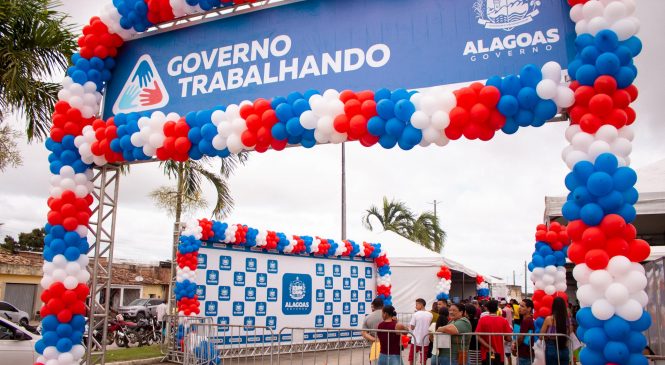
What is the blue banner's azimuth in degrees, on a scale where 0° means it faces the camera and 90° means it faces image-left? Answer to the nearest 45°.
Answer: approximately 0°

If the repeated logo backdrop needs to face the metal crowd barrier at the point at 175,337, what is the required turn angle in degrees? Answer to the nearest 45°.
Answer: approximately 90° to its right

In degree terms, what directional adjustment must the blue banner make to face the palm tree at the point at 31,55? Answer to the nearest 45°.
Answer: approximately 135° to its right

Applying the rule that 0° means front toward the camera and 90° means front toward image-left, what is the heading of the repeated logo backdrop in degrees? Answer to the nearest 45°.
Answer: approximately 315°

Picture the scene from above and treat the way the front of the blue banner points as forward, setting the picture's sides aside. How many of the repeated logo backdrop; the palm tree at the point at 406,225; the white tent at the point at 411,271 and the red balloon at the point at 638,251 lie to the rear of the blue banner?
3

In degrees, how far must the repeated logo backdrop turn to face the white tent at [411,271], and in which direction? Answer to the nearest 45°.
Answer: approximately 90° to its left
